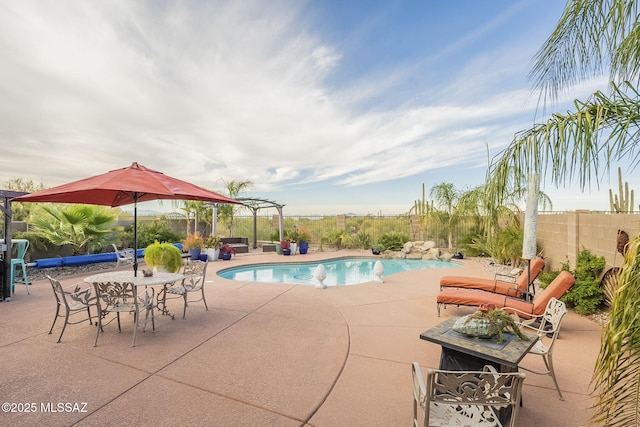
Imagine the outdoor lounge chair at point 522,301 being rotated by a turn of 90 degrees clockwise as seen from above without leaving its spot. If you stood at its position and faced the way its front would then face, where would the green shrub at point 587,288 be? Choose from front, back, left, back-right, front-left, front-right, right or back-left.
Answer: front-right

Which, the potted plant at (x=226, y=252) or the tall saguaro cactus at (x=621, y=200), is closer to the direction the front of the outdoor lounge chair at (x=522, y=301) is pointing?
the potted plant

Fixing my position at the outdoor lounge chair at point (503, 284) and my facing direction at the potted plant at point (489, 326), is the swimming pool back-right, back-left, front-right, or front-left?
back-right

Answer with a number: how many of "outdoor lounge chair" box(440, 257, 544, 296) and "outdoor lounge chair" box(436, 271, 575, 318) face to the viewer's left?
2

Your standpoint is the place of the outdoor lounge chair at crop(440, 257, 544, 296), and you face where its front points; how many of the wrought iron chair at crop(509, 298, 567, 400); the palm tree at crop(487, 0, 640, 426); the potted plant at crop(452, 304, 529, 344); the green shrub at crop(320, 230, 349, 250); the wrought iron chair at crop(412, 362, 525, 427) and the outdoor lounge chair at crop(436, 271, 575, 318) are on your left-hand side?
5

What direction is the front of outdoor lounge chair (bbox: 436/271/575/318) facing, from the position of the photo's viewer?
facing to the left of the viewer

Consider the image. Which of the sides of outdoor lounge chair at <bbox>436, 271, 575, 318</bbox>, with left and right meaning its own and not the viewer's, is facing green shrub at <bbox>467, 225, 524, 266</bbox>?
right

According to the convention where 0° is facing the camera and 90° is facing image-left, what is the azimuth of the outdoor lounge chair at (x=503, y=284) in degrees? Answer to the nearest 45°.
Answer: approximately 90°

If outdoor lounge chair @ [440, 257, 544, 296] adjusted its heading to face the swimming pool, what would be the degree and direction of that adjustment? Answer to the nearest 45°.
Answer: approximately 45° to its right

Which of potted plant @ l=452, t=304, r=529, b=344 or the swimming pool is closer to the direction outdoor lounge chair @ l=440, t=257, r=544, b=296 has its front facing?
the swimming pool
